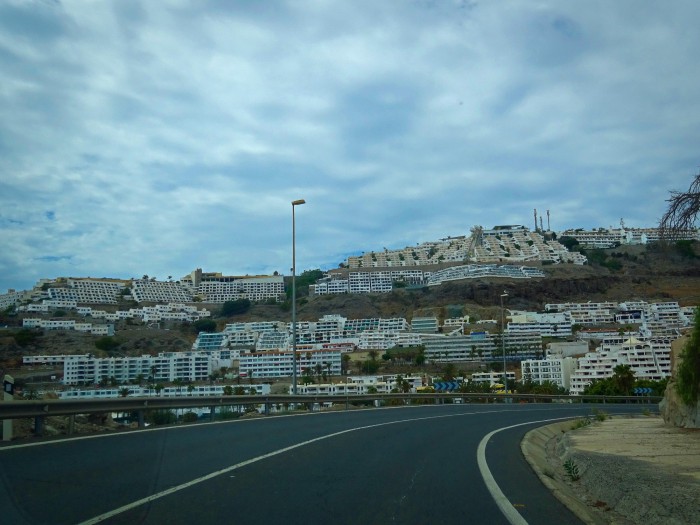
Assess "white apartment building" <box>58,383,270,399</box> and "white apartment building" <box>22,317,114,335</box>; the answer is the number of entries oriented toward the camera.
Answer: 2

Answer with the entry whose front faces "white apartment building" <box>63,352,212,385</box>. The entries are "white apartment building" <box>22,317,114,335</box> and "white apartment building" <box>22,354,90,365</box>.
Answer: "white apartment building" <box>22,317,114,335</box>

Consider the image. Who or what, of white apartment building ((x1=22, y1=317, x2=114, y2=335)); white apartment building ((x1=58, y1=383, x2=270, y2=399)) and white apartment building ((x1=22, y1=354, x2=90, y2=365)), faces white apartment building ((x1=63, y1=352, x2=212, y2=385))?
white apartment building ((x1=22, y1=317, x2=114, y2=335))

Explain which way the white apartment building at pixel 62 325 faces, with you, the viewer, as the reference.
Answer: facing the viewer

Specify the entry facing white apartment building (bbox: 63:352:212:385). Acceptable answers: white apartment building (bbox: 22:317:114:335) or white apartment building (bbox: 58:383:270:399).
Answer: white apartment building (bbox: 22:317:114:335)

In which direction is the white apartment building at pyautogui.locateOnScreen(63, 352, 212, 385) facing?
toward the camera

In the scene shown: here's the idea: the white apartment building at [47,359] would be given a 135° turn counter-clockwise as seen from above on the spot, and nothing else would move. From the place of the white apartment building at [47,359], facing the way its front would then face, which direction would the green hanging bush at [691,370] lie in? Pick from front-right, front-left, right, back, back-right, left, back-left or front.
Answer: right

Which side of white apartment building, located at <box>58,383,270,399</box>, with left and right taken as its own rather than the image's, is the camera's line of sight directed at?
front

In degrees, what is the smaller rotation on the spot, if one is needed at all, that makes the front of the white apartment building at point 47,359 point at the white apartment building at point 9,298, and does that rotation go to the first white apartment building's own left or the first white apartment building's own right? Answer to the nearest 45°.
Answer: approximately 180°

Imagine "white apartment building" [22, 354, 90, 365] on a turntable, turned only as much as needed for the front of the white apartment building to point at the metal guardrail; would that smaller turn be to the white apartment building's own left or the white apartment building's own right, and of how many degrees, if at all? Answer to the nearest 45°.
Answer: approximately 45° to the white apartment building's own left

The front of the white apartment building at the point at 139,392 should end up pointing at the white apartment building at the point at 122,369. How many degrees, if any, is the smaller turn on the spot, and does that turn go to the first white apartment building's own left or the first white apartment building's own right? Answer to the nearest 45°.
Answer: approximately 180°

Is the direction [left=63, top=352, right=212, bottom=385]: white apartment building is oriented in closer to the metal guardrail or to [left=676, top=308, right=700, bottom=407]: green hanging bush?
the metal guardrail

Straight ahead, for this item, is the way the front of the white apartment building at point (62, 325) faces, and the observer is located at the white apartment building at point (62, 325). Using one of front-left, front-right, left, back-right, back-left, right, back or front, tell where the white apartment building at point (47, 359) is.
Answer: front
